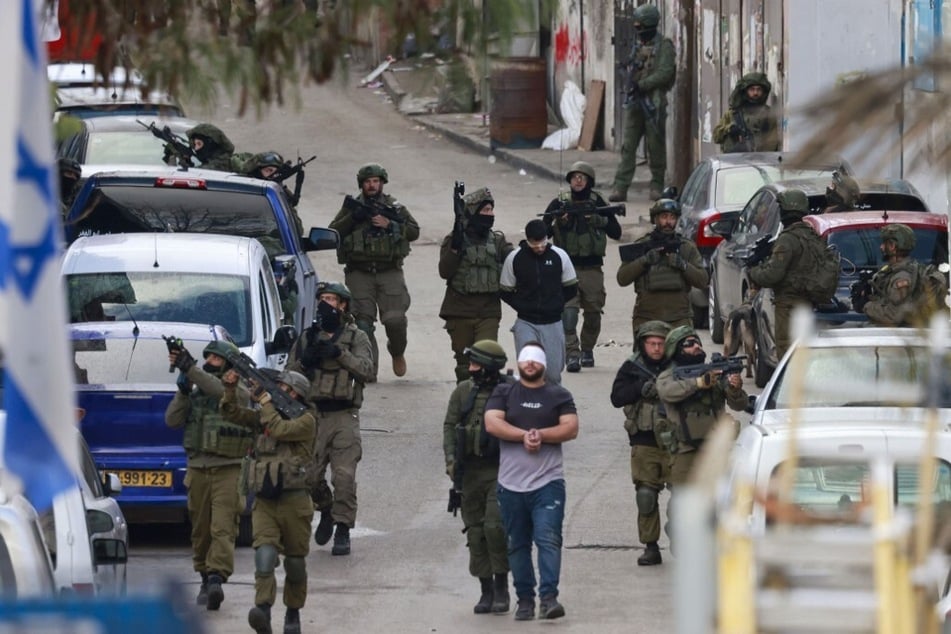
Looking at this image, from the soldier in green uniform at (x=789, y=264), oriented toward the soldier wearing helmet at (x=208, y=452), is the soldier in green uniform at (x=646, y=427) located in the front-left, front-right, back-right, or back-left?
front-left

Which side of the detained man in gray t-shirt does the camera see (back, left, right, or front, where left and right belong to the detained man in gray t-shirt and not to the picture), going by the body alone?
front

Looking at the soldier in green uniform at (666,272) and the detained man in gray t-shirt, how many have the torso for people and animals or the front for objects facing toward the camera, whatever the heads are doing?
2

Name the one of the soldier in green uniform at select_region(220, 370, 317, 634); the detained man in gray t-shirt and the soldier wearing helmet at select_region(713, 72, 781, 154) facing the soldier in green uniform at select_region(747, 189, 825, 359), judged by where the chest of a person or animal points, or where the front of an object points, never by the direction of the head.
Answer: the soldier wearing helmet

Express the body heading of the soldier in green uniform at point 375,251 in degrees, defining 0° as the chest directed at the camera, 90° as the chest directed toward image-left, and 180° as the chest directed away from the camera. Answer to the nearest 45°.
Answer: approximately 0°

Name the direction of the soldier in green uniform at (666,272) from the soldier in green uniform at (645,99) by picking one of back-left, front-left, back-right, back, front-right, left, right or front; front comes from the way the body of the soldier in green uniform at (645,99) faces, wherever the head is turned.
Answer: front-left

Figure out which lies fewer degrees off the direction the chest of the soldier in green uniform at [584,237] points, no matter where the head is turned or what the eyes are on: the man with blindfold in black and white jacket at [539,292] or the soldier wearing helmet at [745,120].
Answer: the man with blindfold in black and white jacket

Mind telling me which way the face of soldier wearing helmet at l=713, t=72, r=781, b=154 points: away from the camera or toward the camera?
toward the camera

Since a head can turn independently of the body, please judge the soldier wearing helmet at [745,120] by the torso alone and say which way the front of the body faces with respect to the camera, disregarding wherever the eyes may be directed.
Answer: toward the camera

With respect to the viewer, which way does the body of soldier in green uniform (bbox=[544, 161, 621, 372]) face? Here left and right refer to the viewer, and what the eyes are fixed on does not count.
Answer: facing the viewer

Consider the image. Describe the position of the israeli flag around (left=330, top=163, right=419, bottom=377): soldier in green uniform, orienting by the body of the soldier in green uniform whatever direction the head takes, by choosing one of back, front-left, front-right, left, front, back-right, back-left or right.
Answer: front

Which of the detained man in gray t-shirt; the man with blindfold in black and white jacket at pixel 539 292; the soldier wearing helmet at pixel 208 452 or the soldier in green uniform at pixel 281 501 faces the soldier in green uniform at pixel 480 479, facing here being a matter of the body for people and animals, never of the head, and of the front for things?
the man with blindfold in black and white jacket

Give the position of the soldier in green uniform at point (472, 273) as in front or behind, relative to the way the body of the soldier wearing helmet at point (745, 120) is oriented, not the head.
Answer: in front

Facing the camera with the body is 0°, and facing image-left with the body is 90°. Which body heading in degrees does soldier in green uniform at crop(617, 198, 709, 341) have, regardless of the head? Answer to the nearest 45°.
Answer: approximately 0°

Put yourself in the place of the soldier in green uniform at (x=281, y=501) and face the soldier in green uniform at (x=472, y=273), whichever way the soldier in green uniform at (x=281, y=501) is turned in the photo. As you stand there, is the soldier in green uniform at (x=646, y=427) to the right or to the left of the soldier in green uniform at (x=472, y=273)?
right

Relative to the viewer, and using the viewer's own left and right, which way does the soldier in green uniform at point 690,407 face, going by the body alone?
facing the viewer and to the right of the viewer

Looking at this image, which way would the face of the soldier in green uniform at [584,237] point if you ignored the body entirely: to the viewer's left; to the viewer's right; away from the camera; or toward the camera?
toward the camera

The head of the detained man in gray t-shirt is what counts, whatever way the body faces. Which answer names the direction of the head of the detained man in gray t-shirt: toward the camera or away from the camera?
toward the camera

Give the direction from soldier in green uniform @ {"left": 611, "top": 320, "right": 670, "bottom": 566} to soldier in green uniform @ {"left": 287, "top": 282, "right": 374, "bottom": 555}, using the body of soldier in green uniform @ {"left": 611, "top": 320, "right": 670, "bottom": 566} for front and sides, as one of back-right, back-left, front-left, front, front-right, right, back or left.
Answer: right
